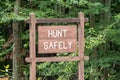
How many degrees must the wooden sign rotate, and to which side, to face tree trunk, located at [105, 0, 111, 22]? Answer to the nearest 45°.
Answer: approximately 135° to its left

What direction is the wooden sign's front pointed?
toward the camera
